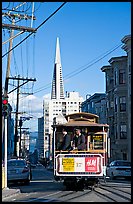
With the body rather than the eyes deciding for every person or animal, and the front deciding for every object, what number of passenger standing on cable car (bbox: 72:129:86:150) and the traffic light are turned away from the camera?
0

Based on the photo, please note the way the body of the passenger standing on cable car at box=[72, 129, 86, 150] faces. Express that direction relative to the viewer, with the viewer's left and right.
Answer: facing the viewer and to the left of the viewer

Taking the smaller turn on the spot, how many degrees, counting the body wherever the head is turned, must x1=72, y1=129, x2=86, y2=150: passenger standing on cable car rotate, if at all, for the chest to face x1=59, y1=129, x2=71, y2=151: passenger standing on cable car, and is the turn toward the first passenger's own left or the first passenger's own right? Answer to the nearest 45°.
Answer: approximately 45° to the first passenger's own right

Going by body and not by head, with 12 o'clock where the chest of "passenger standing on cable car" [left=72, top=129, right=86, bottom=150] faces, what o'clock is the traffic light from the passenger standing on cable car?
The traffic light is roughly at 1 o'clock from the passenger standing on cable car.

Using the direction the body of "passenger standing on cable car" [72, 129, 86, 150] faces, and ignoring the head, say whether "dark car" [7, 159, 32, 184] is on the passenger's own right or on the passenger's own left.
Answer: on the passenger's own right

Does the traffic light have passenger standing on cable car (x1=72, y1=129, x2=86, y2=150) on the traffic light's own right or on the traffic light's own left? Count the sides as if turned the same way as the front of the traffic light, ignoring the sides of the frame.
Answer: on the traffic light's own left

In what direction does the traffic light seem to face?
toward the camera

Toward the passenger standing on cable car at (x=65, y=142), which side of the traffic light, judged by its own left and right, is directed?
left
